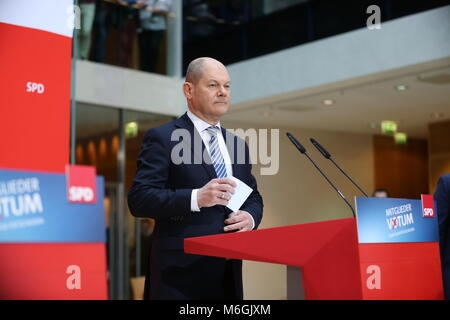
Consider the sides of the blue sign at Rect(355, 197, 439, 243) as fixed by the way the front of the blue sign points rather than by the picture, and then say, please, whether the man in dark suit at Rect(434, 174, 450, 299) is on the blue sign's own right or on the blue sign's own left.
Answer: on the blue sign's own left

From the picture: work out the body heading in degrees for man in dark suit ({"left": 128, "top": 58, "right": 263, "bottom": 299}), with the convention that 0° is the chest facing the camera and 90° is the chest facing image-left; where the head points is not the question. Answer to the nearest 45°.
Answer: approximately 315°

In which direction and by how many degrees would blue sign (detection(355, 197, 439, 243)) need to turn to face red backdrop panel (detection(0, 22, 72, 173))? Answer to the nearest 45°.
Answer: approximately 135° to its right

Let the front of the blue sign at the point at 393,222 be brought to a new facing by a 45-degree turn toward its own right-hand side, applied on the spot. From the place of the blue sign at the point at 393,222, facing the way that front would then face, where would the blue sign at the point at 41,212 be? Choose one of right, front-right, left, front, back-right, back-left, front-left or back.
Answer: front-right

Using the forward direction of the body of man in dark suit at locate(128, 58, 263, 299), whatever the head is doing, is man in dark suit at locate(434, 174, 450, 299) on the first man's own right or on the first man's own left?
on the first man's own left

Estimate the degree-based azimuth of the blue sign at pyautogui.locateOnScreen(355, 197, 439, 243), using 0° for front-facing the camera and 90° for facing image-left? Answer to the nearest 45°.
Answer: approximately 315°

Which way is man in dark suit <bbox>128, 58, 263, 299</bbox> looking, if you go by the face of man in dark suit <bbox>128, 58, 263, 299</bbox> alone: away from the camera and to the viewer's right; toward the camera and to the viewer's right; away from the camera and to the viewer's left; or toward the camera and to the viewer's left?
toward the camera and to the viewer's right

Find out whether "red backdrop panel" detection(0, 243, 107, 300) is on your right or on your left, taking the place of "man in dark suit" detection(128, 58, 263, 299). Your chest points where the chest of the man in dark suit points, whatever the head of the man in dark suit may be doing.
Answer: on your right

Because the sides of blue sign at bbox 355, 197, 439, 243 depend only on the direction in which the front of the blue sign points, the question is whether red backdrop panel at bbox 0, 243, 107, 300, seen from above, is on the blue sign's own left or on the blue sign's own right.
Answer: on the blue sign's own right
